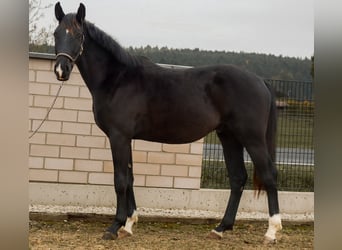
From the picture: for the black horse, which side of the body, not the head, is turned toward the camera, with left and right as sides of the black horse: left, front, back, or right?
left

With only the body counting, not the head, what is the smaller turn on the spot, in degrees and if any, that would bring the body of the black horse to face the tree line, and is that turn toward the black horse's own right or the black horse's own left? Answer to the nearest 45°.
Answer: approximately 135° to the black horse's own right
